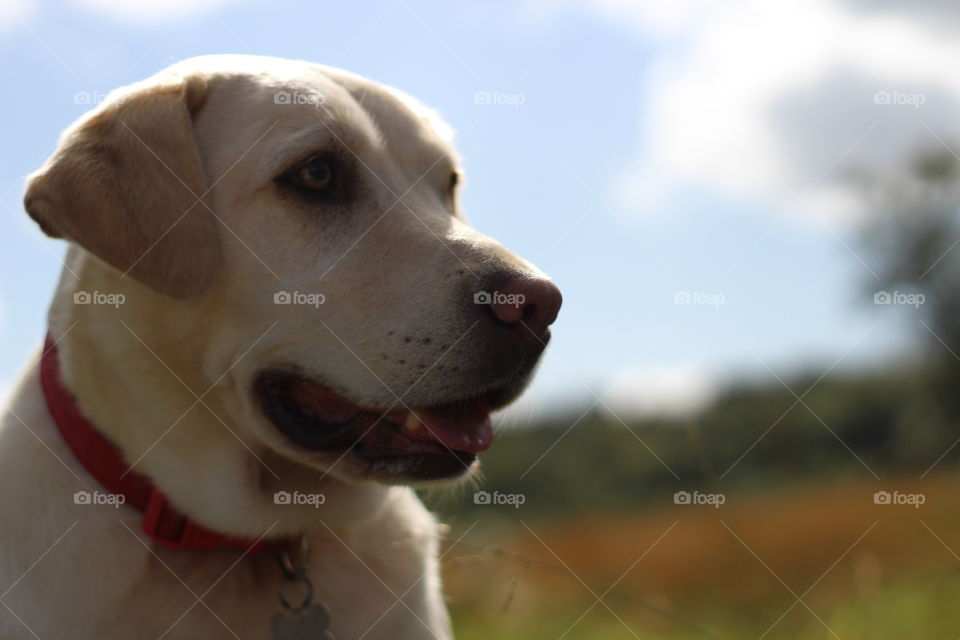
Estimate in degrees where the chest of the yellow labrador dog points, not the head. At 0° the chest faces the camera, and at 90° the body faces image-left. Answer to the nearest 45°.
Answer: approximately 315°
